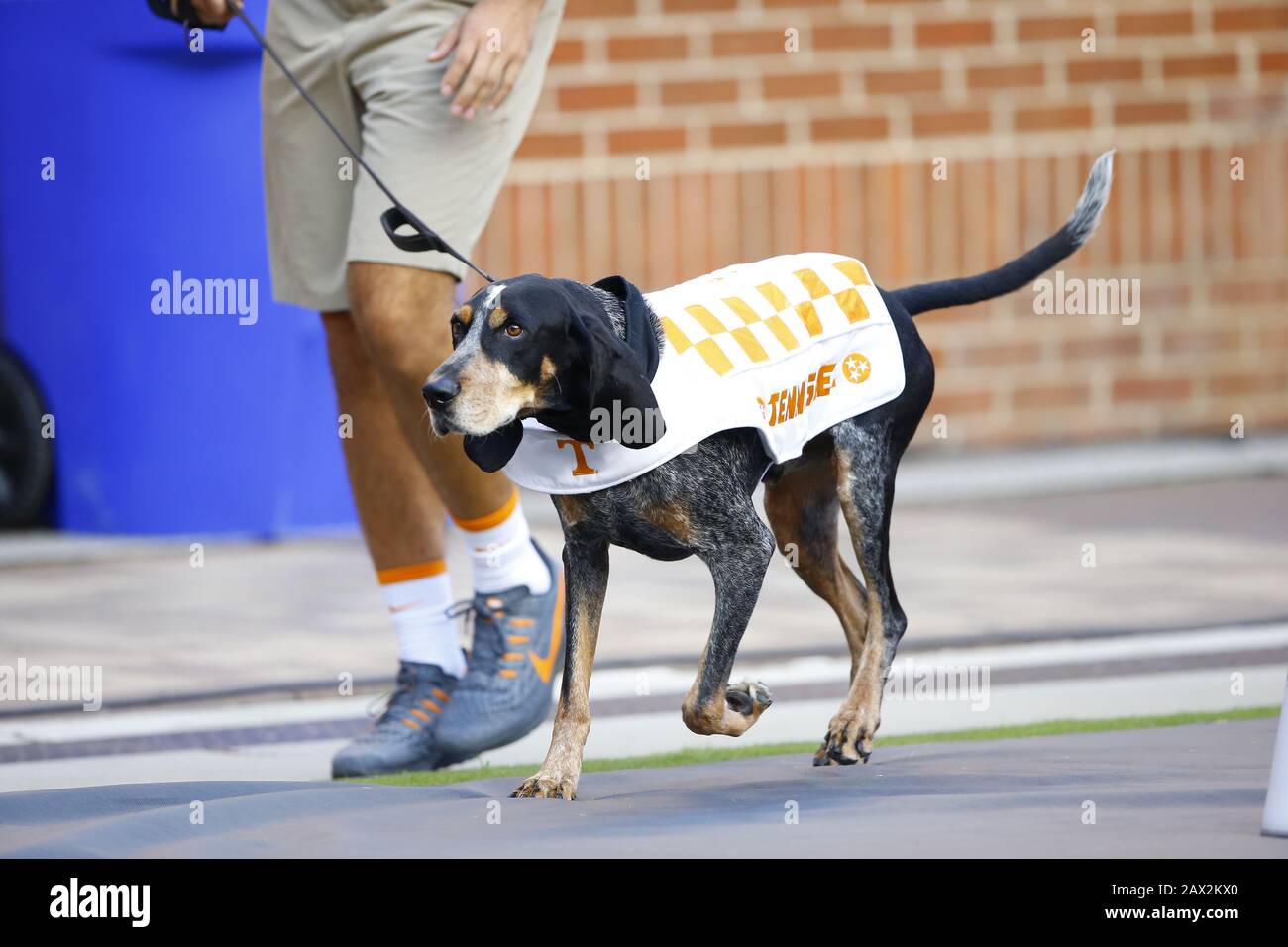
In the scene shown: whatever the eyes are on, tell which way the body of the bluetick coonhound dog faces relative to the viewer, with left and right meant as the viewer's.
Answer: facing the viewer and to the left of the viewer
